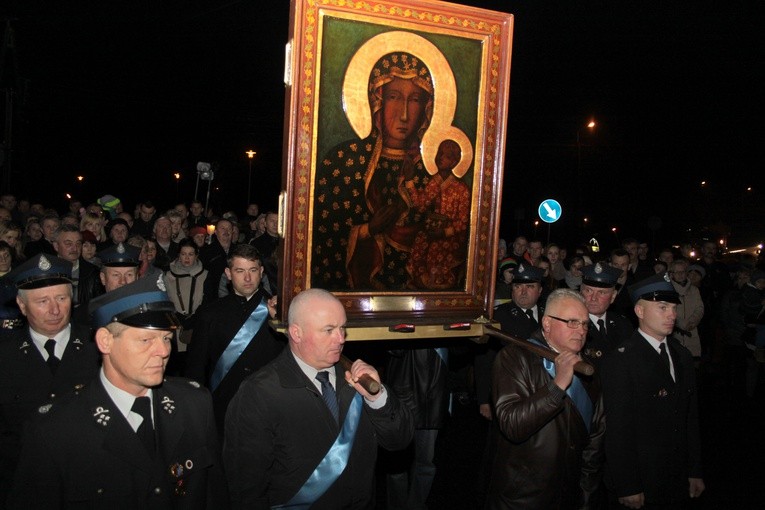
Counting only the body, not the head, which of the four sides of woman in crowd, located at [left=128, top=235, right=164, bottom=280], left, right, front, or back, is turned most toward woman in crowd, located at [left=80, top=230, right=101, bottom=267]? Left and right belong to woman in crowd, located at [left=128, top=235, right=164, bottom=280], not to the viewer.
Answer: right

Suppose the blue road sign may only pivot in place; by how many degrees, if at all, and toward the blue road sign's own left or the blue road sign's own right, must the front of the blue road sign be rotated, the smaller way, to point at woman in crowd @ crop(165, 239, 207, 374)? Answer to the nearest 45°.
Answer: approximately 45° to the blue road sign's own right

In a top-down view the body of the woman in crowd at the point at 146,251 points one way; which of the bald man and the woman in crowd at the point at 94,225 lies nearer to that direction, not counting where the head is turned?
the bald man

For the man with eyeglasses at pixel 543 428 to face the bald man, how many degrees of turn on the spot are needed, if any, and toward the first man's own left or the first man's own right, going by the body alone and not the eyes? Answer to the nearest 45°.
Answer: approximately 90° to the first man's own right

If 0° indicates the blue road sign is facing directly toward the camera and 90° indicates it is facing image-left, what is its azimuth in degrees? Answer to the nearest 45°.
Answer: approximately 0°

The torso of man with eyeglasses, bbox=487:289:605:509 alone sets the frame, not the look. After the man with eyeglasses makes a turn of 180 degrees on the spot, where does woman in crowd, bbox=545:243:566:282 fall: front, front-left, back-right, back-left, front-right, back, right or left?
front-right

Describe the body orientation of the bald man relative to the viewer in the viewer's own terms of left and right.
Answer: facing the viewer and to the right of the viewer

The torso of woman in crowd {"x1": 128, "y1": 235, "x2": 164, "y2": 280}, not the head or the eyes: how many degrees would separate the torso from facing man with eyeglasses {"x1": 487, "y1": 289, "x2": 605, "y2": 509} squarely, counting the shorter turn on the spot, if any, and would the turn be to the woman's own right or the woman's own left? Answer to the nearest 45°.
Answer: approximately 45° to the woman's own left
